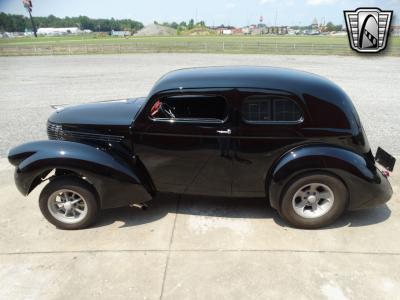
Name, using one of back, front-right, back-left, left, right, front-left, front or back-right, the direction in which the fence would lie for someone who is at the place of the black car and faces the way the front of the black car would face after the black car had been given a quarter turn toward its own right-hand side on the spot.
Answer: front

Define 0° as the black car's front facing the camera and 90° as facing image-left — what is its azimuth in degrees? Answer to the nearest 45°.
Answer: approximately 90°
